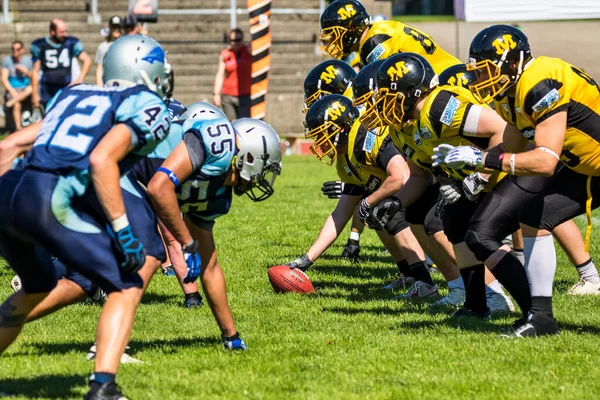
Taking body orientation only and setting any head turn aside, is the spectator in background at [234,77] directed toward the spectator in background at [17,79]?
no

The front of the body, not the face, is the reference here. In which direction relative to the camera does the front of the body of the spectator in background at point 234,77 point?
toward the camera

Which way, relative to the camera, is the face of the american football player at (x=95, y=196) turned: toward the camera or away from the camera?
away from the camera

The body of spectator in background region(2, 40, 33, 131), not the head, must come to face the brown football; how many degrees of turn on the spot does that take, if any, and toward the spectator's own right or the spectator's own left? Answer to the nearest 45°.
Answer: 0° — they already face it

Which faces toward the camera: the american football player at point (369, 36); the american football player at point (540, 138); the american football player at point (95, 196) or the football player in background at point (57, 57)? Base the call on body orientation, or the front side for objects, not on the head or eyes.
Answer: the football player in background

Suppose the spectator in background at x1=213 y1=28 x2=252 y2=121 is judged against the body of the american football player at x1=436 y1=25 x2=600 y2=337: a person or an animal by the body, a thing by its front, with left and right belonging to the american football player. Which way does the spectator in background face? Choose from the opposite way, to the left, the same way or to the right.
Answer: to the left

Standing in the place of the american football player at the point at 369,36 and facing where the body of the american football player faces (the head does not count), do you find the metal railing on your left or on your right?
on your right

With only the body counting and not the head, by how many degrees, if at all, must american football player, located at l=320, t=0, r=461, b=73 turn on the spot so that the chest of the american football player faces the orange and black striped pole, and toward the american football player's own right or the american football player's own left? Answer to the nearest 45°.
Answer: approximately 90° to the american football player's own right

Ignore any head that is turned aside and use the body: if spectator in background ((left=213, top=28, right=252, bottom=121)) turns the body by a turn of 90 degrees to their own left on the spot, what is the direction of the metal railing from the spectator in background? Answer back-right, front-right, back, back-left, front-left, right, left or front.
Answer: left

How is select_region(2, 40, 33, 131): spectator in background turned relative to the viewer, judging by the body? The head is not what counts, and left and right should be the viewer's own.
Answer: facing the viewer

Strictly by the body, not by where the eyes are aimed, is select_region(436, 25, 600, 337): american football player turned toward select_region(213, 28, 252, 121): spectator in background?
no

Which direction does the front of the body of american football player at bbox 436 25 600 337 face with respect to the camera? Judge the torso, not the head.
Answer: to the viewer's left

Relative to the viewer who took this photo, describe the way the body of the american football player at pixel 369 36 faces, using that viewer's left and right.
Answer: facing to the left of the viewer

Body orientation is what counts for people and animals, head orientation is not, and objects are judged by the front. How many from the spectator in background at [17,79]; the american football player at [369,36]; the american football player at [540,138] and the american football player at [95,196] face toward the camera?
1

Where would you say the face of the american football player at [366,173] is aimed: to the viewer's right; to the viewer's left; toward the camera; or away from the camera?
to the viewer's left

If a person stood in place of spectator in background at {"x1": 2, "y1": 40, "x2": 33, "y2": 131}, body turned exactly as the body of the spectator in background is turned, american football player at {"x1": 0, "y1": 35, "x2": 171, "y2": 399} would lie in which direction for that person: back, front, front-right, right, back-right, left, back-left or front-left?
front
